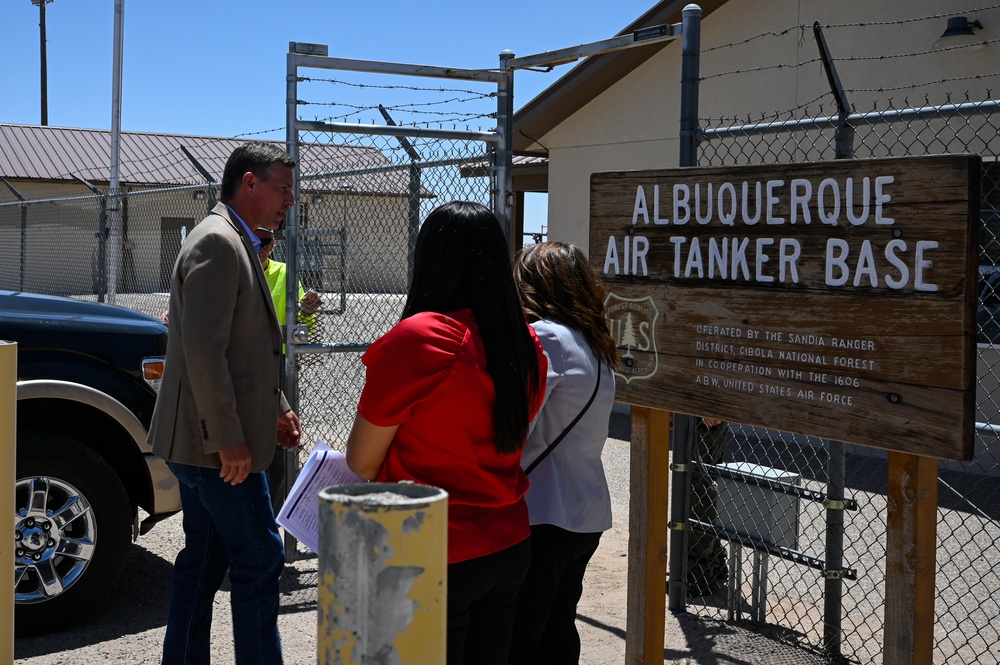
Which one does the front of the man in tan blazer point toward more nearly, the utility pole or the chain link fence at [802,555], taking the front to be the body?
the chain link fence

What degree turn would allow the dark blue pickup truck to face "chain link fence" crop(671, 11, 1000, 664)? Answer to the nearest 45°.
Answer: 0° — it already faces it

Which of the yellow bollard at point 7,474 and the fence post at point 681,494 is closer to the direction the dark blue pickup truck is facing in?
the fence post

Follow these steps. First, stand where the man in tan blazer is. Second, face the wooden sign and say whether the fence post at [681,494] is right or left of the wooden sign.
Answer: left

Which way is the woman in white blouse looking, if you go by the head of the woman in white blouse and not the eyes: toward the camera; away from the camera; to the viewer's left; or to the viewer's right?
away from the camera

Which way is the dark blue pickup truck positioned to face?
to the viewer's right

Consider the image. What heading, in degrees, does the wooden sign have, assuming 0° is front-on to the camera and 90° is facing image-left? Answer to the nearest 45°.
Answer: approximately 45°

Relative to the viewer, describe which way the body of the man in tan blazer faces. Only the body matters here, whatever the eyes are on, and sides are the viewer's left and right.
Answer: facing to the right of the viewer

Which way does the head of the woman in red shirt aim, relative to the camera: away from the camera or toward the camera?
away from the camera

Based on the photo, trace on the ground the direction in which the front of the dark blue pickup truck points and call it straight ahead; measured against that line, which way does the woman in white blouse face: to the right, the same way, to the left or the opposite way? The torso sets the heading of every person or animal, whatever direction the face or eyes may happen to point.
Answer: to the left

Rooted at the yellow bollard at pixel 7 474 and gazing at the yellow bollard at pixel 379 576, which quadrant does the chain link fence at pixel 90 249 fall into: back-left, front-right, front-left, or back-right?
back-left

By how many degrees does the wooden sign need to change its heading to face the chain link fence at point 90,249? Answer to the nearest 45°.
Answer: approximately 90° to its right
